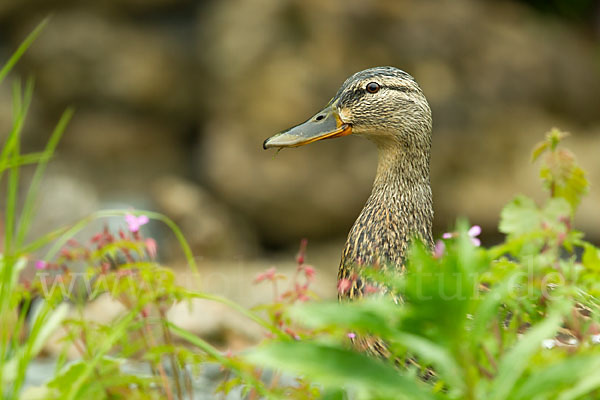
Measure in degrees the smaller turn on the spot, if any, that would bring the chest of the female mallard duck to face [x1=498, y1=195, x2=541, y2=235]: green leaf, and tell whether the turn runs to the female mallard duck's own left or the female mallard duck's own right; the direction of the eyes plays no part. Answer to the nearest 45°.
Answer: approximately 135° to the female mallard duck's own left

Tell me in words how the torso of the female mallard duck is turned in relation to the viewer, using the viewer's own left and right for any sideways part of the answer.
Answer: facing to the left of the viewer

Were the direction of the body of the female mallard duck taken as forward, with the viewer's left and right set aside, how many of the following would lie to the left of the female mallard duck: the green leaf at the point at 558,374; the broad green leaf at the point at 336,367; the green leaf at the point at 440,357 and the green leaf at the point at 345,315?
4

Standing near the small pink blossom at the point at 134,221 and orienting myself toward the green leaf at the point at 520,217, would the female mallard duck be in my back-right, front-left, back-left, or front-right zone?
front-left

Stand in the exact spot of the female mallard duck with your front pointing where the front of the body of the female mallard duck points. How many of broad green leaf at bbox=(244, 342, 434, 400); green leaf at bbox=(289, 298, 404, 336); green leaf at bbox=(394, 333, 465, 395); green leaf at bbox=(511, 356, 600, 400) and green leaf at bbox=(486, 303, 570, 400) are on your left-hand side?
5

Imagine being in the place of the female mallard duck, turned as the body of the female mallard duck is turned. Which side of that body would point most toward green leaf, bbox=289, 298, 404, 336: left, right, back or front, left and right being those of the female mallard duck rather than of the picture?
left

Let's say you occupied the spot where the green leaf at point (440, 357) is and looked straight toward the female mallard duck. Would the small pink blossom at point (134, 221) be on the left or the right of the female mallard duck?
left

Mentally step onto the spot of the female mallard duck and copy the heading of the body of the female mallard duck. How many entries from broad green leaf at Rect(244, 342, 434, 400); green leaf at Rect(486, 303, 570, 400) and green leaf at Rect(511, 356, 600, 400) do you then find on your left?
3

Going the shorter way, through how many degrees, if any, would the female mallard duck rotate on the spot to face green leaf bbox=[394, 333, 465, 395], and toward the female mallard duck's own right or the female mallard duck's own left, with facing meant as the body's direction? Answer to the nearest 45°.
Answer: approximately 90° to the female mallard duck's own left

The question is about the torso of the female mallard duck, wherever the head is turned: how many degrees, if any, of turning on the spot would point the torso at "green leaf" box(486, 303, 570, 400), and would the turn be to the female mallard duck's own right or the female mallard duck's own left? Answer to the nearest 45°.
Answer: approximately 90° to the female mallard duck's own left

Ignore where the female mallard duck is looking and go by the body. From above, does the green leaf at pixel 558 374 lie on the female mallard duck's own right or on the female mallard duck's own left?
on the female mallard duck's own left

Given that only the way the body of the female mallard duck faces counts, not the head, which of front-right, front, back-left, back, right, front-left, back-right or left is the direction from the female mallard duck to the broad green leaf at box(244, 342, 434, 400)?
left

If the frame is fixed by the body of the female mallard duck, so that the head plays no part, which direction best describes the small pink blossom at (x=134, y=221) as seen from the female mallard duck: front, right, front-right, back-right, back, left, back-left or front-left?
front-left
